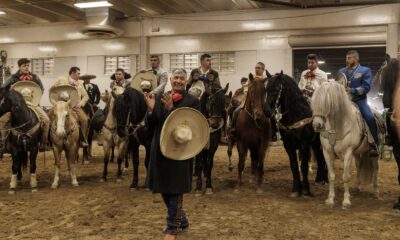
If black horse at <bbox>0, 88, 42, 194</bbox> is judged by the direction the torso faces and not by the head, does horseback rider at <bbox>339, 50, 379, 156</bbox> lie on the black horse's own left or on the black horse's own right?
on the black horse's own left

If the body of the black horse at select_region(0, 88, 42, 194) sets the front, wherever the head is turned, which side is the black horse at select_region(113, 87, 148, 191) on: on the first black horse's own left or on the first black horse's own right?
on the first black horse's own left

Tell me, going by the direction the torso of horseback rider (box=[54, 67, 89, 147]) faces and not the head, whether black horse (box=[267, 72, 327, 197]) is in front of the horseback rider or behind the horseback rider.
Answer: in front

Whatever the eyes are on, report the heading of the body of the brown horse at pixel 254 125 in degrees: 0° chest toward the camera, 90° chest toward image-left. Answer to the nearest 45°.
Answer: approximately 0°

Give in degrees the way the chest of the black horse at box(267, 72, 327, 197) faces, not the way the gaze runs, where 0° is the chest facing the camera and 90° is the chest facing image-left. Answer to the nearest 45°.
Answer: approximately 45°

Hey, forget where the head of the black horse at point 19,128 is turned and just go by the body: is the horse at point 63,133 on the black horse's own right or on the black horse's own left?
on the black horse's own left

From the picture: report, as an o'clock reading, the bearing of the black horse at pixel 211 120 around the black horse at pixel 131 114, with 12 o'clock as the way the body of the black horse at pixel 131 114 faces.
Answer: the black horse at pixel 211 120 is roughly at 8 o'clock from the black horse at pixel 131 114.

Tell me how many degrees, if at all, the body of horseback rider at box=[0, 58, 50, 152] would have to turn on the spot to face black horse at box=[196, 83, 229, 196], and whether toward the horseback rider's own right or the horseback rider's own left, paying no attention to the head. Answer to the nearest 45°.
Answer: approximately 45° to the horseback rider's own left

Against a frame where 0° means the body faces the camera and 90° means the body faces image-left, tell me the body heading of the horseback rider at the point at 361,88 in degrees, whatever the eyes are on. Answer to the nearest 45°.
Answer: approximately 45°

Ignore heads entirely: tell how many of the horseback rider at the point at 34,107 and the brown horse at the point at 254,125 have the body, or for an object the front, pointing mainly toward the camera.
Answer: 2
